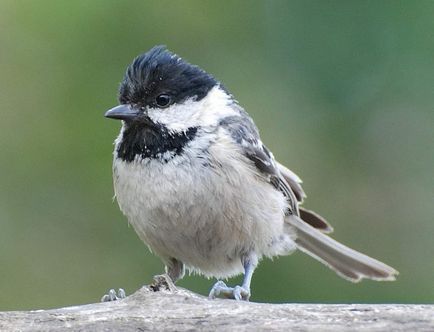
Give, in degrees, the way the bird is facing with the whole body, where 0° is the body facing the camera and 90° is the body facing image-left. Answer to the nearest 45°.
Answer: approximately 45°
